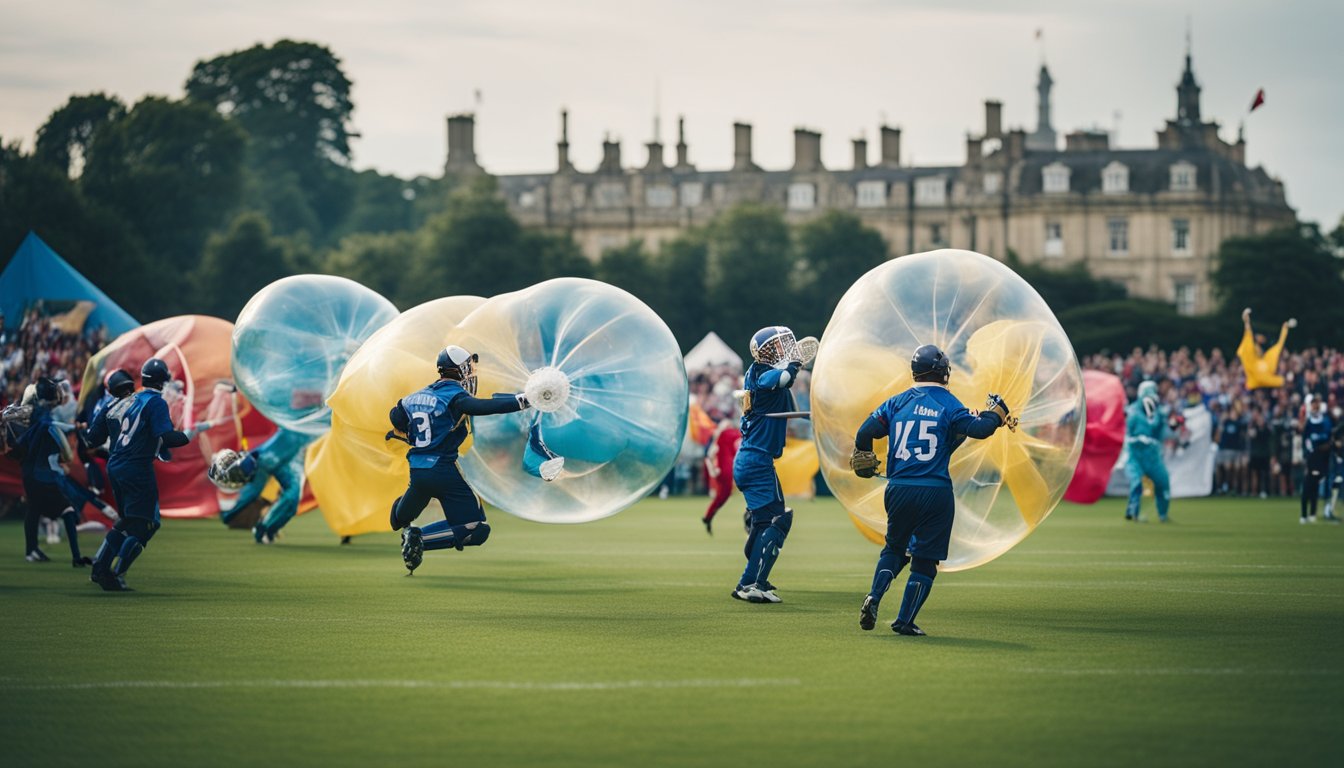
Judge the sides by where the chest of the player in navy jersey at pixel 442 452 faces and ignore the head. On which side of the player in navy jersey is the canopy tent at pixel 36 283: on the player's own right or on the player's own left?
on the player's own left

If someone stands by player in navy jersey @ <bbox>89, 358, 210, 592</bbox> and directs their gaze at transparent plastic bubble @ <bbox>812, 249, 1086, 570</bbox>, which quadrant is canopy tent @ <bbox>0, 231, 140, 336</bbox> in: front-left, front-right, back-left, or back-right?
back-left

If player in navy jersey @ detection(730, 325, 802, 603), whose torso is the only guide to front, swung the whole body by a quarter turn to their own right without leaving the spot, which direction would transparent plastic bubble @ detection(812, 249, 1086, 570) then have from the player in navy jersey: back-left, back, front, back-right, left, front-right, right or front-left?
front-left

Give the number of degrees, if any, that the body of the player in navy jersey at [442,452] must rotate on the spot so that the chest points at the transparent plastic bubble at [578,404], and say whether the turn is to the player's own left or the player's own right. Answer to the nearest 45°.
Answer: approximately 45° to the player's own right

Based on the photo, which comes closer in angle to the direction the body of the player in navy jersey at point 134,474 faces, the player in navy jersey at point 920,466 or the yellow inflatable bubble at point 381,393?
the yellow inflatable bubble

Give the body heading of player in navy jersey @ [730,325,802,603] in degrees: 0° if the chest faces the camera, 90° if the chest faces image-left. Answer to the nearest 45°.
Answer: approximately 270°

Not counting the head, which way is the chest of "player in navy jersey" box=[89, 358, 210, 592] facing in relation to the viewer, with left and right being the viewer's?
facing away from the viewer and to the right of the viewer

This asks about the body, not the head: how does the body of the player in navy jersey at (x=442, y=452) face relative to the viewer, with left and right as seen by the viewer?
facing away from the viewer and to the right of the viewer

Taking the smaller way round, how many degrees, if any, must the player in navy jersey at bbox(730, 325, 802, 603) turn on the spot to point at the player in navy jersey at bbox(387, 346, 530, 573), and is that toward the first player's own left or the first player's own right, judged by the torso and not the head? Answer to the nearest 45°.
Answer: approximately 180°
